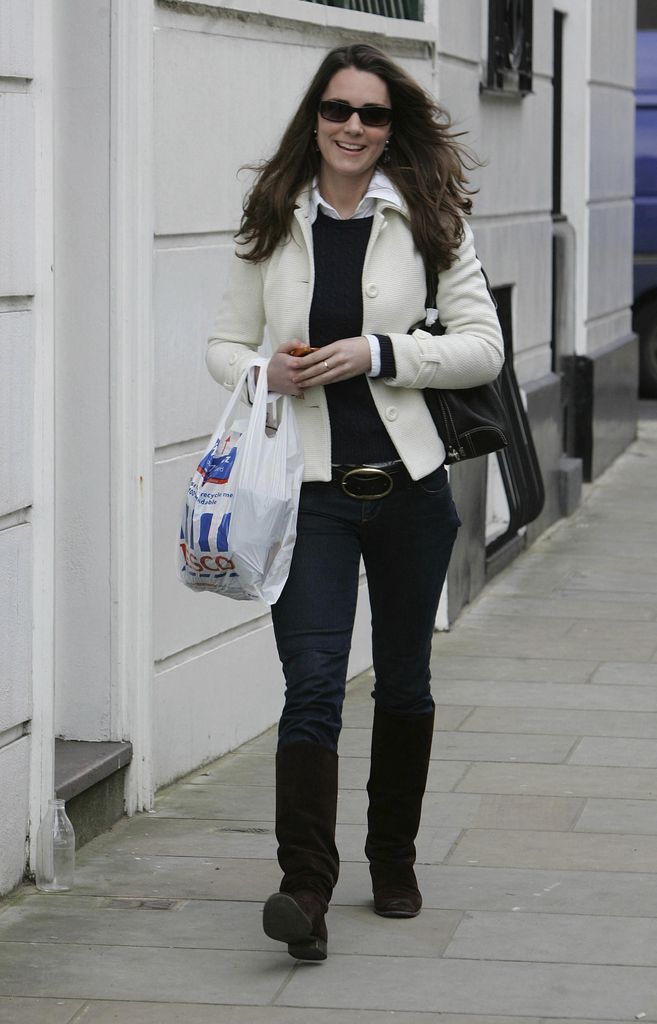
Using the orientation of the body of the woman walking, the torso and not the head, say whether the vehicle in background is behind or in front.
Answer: behind

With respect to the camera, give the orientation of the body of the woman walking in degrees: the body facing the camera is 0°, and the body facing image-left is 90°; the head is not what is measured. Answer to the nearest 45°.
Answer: approximately 0°
